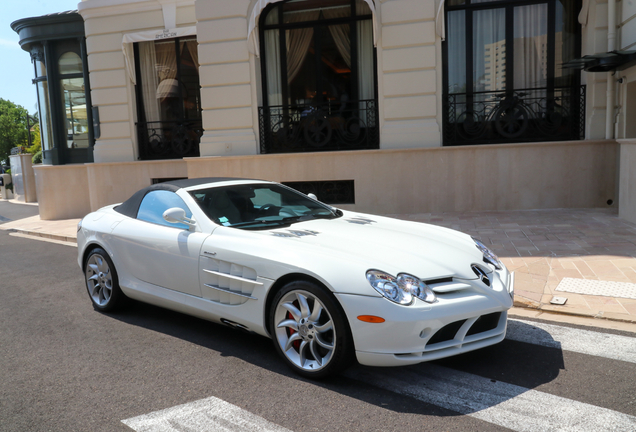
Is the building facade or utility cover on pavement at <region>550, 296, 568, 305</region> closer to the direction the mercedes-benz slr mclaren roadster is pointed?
the utility cover on pavement

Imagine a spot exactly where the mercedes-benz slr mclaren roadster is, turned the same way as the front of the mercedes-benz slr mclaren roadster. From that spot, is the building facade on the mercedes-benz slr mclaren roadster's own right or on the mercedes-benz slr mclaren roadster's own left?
on the mercedes-benz slr mclaren roadster's own left

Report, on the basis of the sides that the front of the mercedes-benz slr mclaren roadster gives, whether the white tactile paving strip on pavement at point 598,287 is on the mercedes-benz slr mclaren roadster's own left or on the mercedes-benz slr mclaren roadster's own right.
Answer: on the mercedes-benz slr mclaren roadster's own left

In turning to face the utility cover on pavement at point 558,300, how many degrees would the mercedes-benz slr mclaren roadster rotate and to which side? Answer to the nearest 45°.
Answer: approximately 90° to its left

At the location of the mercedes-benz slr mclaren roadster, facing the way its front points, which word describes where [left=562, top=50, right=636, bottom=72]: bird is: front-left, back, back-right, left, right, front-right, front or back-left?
left
